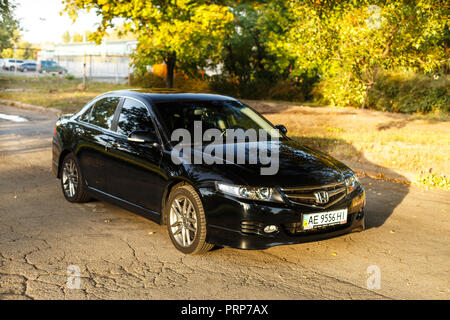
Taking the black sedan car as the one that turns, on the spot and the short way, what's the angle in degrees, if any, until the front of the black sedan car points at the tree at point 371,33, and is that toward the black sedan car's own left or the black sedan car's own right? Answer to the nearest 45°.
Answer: approximately 90° to the black sedan car's own left

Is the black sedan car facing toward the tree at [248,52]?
no

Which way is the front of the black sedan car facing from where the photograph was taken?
facing the viewer and to the right of the viewer

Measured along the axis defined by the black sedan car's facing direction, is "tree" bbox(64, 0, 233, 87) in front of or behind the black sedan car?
behind

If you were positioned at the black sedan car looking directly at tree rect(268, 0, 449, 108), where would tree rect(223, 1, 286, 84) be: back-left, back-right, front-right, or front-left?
front-left

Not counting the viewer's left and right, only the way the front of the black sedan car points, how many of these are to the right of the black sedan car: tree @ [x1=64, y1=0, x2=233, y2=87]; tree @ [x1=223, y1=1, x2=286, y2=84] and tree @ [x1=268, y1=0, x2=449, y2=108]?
0
